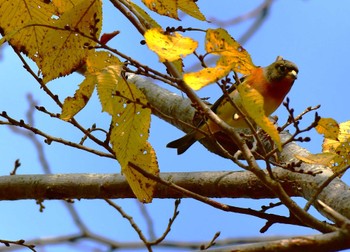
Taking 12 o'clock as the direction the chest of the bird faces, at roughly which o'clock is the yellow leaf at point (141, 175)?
The yellow leaf is roughly at 4 o'clock from the bird.

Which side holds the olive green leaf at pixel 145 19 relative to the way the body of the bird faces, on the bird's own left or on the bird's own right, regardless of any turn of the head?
on the bird's own right

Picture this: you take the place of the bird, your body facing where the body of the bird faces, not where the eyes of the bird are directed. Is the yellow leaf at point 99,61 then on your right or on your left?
on your right

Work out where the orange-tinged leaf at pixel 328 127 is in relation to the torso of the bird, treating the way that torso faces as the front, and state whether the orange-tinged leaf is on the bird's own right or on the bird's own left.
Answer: on the bird's own left

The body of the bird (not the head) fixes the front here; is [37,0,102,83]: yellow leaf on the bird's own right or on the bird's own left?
on the bird's own right

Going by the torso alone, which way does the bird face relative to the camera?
to the viewer's right

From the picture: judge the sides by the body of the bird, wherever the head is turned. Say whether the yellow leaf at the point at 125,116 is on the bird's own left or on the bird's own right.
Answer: on the bird's own right
